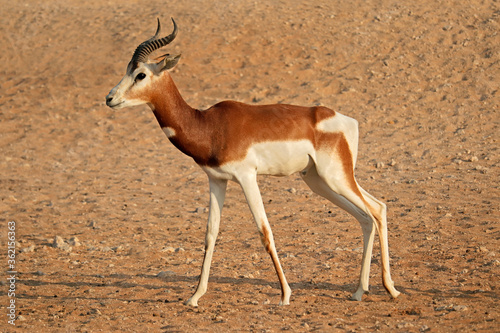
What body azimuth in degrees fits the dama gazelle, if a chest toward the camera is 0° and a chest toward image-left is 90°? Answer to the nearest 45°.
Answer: approximately 90°
